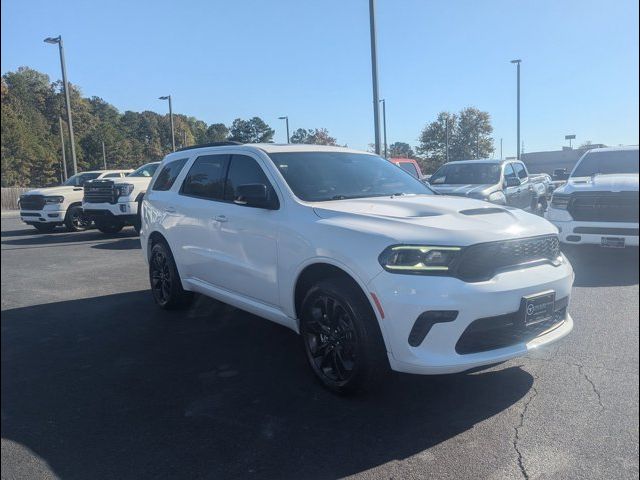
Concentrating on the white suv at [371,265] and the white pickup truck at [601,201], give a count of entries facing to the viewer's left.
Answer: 0

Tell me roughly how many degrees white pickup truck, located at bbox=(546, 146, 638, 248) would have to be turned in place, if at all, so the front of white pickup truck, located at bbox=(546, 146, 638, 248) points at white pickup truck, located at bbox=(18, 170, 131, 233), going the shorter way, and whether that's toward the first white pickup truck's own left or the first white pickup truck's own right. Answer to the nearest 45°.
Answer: approximately 135° to the first white pickup truck's own right

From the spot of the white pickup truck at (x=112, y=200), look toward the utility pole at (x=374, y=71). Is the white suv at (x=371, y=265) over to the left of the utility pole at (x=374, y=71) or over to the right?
right

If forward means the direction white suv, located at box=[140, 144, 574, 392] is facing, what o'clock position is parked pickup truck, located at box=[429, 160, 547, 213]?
The parked pickup truck is roughly at 8 o'clock from the white suv.

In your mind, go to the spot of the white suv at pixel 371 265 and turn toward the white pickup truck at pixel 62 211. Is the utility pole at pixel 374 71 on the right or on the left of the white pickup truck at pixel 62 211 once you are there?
right

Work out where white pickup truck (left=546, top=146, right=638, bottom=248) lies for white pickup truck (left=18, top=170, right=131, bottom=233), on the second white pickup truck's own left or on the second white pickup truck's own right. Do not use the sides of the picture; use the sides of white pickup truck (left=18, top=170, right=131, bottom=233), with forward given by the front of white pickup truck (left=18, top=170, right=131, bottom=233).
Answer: on the second white pickup truck's own left

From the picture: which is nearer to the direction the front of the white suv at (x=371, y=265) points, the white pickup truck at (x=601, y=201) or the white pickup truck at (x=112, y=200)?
the white pickup truck at (x=601, y=201)

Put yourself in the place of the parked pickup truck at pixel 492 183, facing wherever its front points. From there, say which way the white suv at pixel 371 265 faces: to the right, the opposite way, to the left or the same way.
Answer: to the left

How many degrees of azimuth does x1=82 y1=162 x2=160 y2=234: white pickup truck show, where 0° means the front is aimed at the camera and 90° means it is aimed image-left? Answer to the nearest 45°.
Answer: approximately 45°

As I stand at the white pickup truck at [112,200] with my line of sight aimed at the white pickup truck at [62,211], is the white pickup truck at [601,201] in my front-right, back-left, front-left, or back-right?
back-left

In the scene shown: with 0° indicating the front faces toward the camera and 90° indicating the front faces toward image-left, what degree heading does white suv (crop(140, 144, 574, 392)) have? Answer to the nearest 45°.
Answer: approximately 315°
